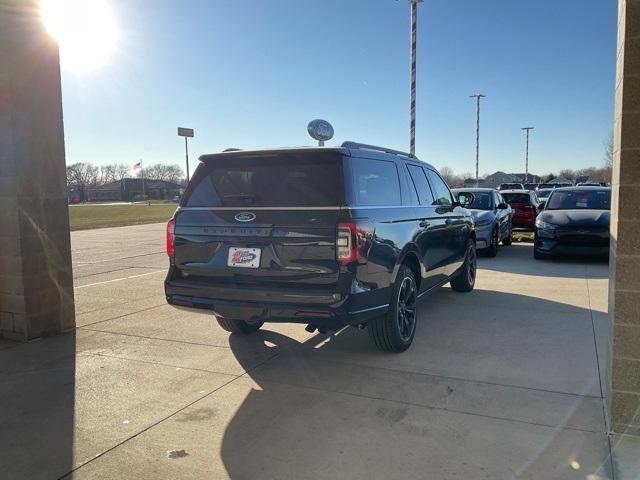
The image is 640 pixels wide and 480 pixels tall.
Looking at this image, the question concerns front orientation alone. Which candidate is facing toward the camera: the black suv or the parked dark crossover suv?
the parked dark crossover suv

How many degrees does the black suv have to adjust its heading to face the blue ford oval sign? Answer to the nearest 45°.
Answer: approximately 45° to its left

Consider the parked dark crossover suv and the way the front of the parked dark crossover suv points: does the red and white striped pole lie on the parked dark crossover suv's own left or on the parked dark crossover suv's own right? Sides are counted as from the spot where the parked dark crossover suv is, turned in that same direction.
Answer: on the parked dark crossover suv's own right

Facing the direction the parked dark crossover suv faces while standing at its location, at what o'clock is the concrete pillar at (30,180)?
The concrete pillar is roughly at 1 o'clock from the parked dark crossover suv.

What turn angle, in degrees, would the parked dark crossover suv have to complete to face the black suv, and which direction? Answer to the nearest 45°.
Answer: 0° — it already faces it

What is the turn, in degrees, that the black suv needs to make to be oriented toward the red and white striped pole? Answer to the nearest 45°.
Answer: approximately 45° to its left

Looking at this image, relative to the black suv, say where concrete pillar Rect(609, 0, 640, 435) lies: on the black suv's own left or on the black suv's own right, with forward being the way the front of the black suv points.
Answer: on the black suv's own right

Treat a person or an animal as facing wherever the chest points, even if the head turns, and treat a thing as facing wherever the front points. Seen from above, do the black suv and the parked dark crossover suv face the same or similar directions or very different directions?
very different directions

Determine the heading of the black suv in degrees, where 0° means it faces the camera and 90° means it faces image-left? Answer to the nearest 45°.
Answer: approximately 225°

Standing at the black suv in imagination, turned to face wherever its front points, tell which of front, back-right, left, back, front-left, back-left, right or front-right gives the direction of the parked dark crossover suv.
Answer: front

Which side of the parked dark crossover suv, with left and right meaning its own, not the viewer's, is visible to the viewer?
front

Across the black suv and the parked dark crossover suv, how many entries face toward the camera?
1

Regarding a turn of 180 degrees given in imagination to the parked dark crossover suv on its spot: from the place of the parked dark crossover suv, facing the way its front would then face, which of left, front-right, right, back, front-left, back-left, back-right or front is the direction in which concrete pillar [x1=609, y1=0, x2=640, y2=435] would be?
back

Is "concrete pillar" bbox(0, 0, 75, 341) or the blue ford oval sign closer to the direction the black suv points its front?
the blue ford oval sign
